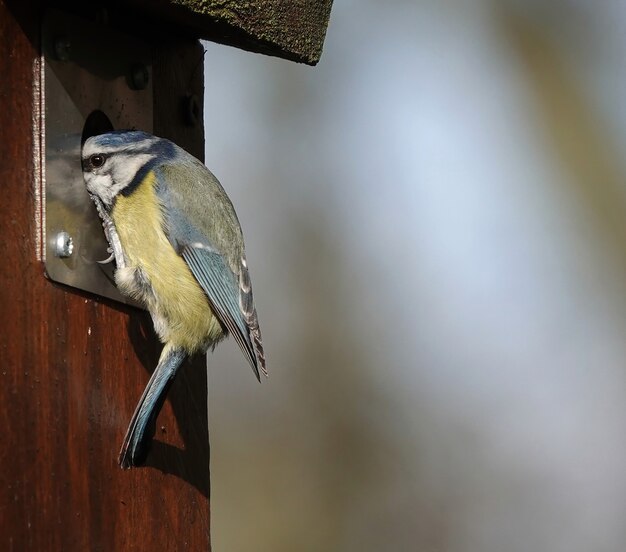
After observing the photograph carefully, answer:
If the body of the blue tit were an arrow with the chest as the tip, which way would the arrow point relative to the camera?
to the viewer's left
